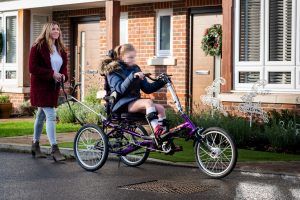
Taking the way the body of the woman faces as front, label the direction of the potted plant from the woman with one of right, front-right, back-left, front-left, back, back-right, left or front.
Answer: back-left

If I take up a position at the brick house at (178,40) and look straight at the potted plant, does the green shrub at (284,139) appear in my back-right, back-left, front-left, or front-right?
back-left

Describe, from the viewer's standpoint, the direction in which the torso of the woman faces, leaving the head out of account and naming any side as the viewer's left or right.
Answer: facing the viewer and to the right of the viewer

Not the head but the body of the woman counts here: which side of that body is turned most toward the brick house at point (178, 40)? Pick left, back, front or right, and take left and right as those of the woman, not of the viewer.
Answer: left

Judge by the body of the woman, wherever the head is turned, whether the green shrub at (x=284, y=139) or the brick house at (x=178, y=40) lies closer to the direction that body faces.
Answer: the green shrub

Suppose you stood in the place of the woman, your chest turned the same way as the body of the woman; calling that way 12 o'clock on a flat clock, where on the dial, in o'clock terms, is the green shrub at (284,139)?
The green shrub is roughly at 10 o'clock from the woman.

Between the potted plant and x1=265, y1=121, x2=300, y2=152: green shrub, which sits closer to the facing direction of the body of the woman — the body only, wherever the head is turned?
the green shrub
